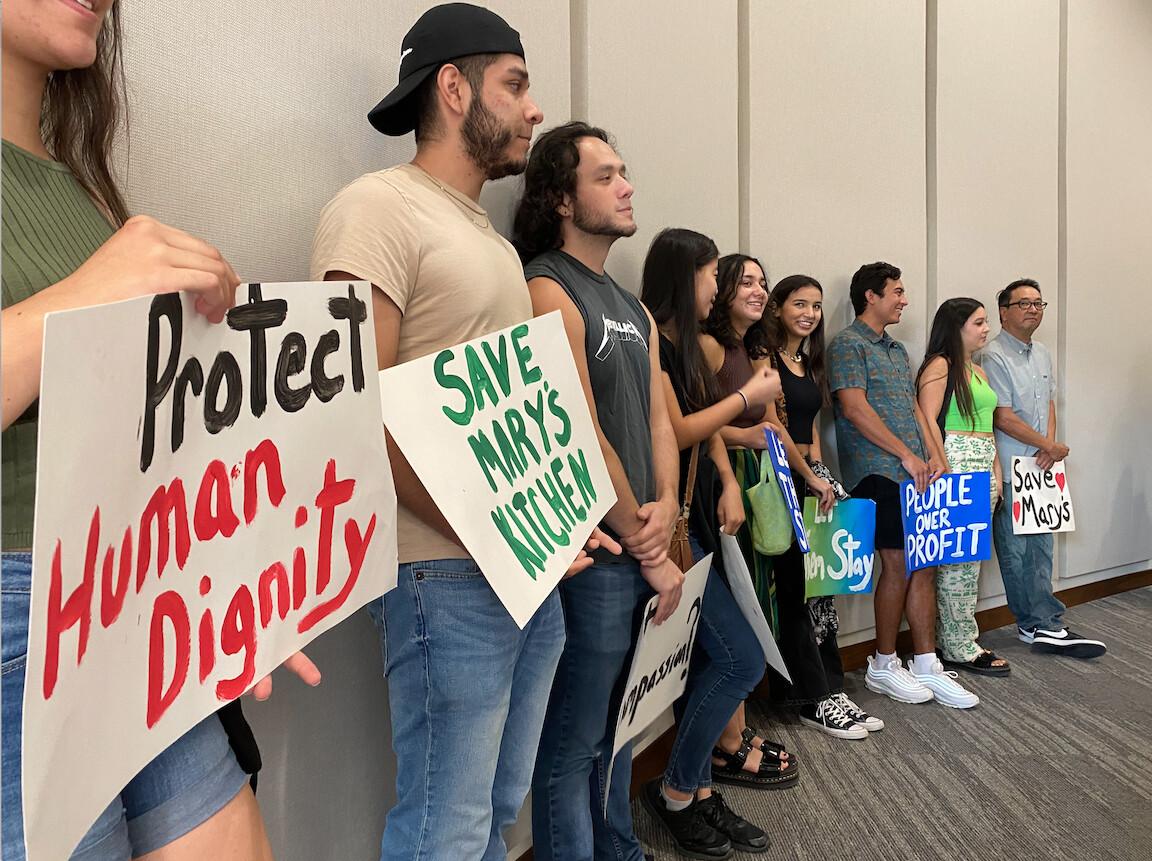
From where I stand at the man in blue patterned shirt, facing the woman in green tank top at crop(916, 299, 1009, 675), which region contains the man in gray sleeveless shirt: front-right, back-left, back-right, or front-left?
back-right

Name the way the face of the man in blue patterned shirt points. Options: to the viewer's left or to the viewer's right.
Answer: to the viewer's right

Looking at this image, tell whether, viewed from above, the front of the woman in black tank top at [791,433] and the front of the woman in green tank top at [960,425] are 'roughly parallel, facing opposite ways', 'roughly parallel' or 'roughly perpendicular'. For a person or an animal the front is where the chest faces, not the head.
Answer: roughly parallel

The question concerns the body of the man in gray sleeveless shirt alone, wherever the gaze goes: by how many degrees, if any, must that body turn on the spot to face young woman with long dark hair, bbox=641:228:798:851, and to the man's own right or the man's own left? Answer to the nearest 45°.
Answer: approximately 90° to the man's own left

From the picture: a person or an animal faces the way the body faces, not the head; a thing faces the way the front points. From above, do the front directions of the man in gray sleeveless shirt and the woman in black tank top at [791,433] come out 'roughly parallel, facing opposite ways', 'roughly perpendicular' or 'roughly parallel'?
roughly parallel

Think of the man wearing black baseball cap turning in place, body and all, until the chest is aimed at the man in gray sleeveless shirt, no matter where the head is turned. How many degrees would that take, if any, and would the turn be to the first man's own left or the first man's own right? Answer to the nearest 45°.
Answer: approximately 90° to the first man's own left

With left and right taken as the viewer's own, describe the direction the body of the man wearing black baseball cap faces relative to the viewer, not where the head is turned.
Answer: facing the viewer and to the right of the viewer

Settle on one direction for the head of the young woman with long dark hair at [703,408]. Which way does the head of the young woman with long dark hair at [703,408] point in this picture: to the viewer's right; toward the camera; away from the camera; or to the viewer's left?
to the viewer's right

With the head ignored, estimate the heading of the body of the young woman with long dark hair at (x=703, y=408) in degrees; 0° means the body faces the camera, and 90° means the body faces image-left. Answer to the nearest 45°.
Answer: approximately 270°
